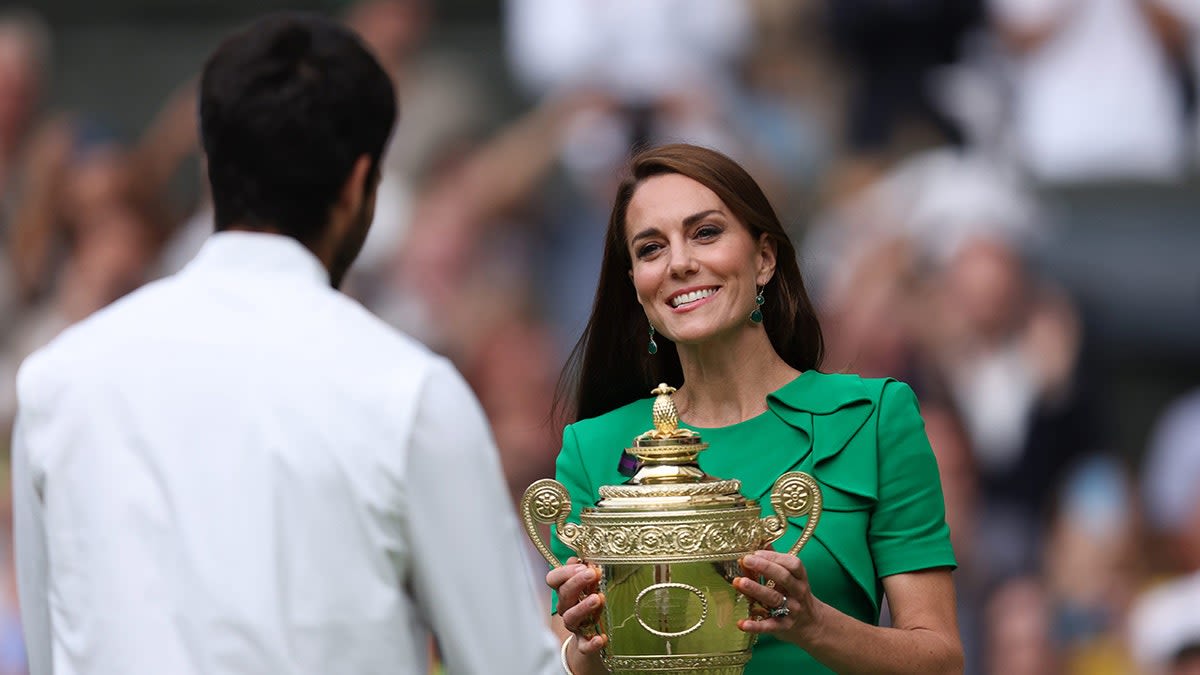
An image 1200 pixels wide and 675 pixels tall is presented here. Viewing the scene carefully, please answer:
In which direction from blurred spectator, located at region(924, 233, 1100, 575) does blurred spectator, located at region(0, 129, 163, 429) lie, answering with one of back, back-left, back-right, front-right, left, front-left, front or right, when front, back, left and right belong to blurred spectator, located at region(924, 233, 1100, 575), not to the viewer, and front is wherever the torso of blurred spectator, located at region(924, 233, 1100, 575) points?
front-right

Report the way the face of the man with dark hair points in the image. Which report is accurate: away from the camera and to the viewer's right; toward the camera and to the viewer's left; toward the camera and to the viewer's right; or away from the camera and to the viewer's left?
away from the camera and to the viewer's right

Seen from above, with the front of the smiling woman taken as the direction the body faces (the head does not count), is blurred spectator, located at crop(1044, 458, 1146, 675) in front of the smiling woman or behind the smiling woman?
behind

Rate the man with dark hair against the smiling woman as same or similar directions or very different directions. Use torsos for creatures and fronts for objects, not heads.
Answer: very different directions

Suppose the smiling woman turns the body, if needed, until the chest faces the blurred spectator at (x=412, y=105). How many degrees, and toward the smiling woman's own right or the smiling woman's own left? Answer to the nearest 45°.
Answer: approximately 135° to the smiling woman's own right

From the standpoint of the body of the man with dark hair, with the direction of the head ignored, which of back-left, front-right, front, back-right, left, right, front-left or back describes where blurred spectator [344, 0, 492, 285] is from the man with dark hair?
front-left

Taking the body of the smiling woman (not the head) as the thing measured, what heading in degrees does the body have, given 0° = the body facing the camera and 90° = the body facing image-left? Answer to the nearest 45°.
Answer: approximately 45°

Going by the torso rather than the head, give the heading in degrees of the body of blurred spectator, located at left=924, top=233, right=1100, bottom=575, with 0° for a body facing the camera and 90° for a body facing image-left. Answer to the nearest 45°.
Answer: approximately 45°

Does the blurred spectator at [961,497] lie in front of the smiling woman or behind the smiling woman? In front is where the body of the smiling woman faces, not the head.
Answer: behind
